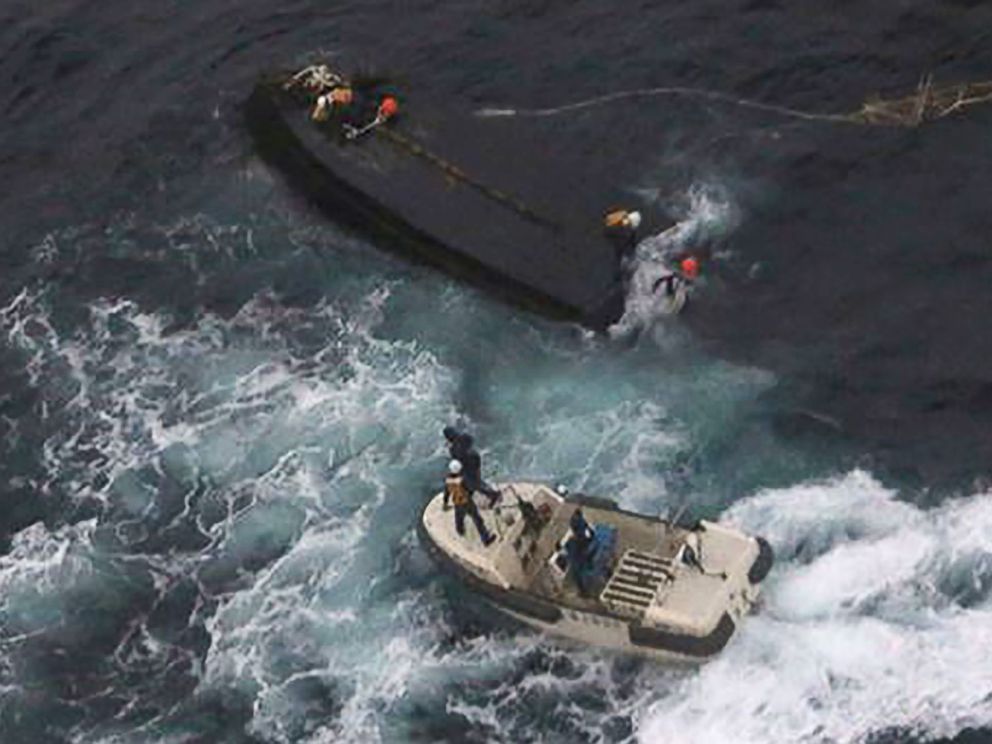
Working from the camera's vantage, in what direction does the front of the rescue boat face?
facing away from the viewer and to the left of the viewer
